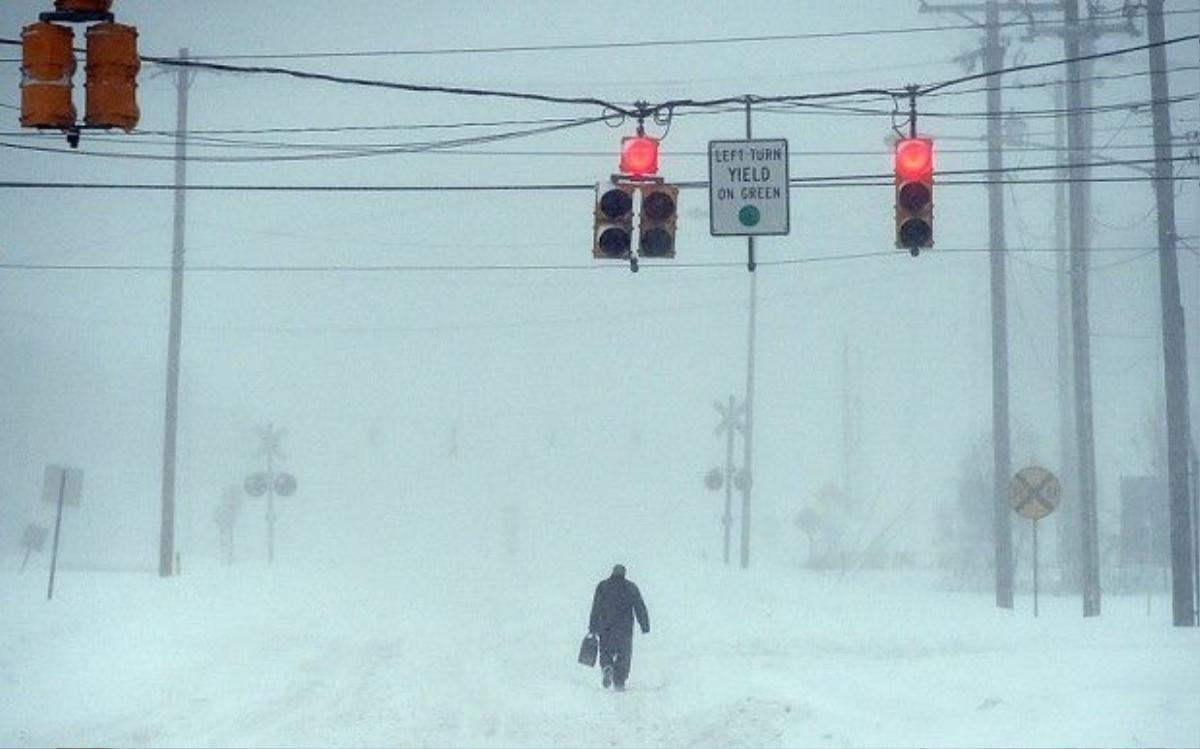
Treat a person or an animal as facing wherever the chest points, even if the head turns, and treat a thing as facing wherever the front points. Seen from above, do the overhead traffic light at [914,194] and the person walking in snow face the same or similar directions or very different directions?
very different directions

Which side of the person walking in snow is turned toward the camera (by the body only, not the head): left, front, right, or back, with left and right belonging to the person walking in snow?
back

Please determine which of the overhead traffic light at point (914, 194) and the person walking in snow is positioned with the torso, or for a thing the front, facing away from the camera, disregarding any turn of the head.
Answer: the person walking in snow

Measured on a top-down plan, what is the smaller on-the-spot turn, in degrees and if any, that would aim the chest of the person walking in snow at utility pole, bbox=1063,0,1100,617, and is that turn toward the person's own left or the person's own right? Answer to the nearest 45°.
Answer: approximately 45° to the person's own right

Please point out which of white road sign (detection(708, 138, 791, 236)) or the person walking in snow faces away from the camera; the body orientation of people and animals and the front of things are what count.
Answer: the person walking in snow

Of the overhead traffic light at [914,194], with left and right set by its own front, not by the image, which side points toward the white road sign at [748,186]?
right

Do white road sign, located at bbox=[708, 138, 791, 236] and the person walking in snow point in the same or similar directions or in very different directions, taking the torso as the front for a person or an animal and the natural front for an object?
very different directions

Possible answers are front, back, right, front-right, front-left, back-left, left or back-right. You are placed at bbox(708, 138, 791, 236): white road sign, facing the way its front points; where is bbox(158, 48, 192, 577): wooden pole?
back-right

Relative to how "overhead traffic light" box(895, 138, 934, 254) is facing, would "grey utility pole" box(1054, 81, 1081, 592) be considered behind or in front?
behind
